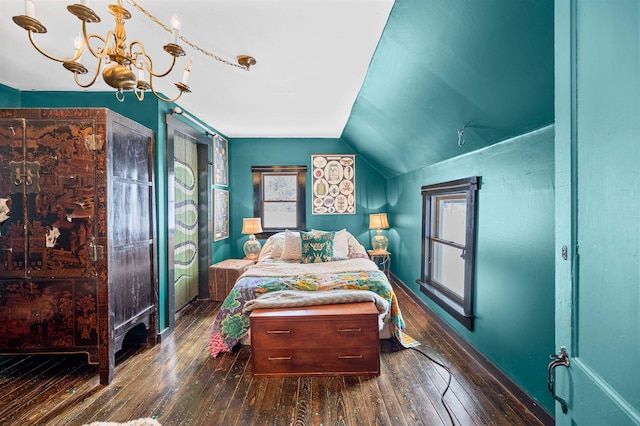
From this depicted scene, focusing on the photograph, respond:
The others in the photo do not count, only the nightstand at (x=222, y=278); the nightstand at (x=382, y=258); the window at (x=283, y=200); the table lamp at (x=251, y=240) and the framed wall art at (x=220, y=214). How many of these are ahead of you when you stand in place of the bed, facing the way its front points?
0

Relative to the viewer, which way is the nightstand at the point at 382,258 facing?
toward the camera

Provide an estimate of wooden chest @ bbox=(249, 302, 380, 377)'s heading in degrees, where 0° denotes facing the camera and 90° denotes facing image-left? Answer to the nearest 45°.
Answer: approximately 0°

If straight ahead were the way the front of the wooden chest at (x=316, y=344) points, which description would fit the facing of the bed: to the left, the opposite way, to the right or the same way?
the same way

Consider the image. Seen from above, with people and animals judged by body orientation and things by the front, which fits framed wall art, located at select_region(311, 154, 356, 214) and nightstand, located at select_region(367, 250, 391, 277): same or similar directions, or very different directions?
same or similar directions

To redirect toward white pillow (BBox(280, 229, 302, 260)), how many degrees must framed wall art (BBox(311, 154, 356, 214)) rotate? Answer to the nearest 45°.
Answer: approximately 45° to its right

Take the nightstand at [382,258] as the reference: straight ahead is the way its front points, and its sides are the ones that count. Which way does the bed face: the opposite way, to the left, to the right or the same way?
the same way

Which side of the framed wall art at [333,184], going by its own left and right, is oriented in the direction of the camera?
front

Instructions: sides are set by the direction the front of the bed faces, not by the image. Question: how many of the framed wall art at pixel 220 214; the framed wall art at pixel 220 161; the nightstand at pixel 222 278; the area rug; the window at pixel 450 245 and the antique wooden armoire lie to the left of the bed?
1

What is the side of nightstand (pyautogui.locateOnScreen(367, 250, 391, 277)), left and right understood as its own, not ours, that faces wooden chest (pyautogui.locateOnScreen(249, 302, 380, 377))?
front

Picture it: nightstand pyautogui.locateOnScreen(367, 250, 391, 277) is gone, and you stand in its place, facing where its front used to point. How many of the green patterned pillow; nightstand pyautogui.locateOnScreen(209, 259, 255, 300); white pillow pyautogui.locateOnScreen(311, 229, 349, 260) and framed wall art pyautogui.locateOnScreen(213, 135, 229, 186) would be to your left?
0

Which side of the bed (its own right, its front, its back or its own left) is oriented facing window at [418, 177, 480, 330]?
left

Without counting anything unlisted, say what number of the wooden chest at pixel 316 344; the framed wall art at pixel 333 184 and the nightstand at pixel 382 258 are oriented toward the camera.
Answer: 3

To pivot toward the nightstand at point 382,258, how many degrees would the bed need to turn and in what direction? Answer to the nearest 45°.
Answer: approximately 135° to its left

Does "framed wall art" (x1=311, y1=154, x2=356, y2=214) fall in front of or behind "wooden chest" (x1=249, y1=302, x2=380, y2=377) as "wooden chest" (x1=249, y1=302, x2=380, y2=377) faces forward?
behind

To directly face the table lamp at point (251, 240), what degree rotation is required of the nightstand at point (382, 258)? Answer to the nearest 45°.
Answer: approximately 90° to its right

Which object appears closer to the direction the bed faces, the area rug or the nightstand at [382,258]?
the area rug

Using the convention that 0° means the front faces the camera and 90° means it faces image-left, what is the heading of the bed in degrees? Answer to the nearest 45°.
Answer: approximately 0°
